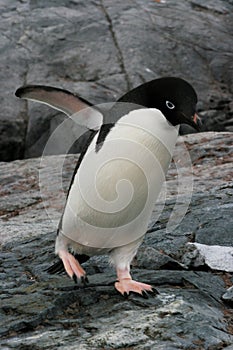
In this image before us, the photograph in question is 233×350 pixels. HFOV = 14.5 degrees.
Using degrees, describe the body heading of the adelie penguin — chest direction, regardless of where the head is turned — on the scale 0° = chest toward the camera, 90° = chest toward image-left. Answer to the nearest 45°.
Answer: approximately 315°
